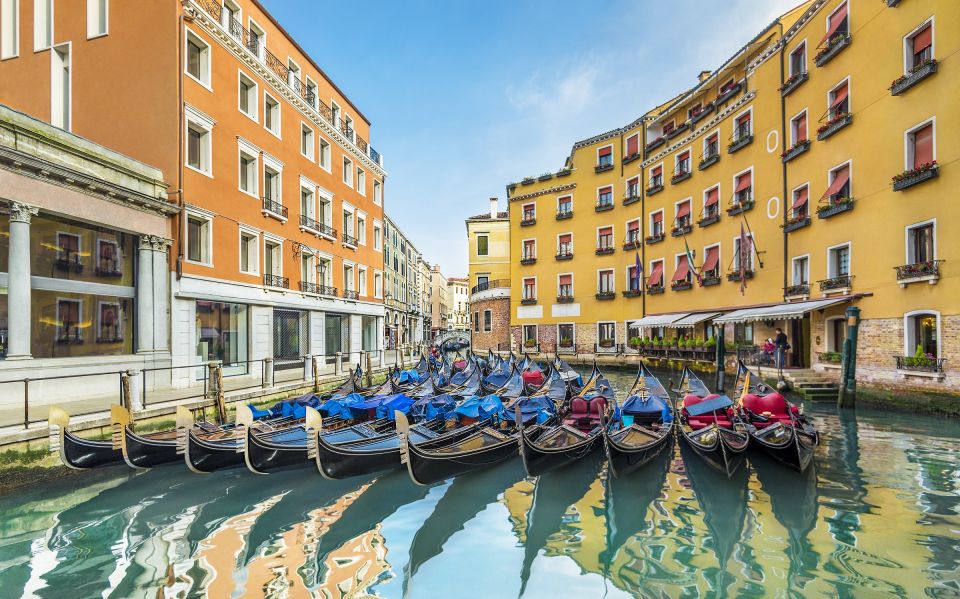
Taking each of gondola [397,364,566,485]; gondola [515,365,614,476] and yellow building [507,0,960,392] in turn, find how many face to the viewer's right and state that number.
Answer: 0

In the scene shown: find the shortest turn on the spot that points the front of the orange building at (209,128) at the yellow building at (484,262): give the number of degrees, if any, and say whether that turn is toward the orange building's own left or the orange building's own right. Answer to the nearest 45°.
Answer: approximately 90° to the orange building's own left

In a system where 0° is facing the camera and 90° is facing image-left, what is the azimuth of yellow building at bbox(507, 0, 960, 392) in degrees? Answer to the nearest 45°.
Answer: approximately 45°

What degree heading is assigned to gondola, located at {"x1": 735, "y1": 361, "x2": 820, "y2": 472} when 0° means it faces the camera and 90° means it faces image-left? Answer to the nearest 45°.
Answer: approximately 315°

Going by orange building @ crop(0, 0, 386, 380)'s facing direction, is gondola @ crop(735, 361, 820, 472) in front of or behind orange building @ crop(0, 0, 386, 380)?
in front

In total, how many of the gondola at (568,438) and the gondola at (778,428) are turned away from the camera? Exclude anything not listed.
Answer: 0
